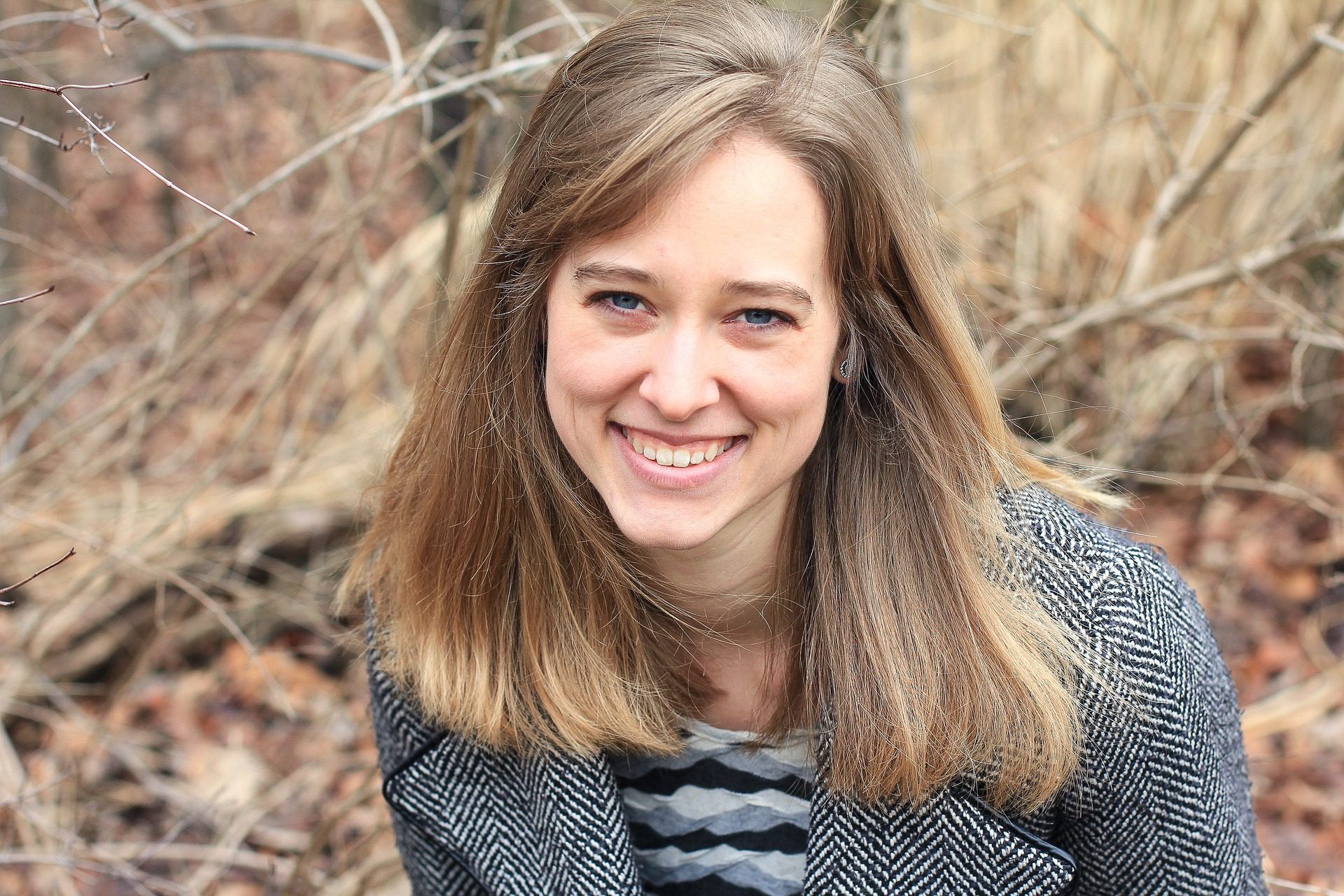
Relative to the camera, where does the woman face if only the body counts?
toward the camera

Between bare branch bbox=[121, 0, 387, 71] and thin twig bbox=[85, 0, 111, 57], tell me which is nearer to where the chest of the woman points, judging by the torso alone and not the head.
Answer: the thin twig

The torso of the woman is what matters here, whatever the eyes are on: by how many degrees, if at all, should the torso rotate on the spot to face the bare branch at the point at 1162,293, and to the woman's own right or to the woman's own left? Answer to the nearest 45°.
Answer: approximately 135° to the woman's own left

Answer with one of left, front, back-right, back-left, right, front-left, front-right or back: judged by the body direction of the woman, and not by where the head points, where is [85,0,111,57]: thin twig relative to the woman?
right

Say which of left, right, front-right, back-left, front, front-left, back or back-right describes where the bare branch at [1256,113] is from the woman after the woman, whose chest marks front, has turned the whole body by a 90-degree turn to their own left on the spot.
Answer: front-left

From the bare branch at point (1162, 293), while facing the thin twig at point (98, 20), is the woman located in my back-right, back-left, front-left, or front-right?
front-left

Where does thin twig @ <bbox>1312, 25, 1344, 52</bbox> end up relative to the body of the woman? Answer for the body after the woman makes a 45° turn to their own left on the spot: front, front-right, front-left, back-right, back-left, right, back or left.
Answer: left

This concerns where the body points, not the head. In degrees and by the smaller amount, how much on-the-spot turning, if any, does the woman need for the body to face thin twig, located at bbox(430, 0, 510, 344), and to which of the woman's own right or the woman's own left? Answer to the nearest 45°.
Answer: approximately 135° to the woman's own right
